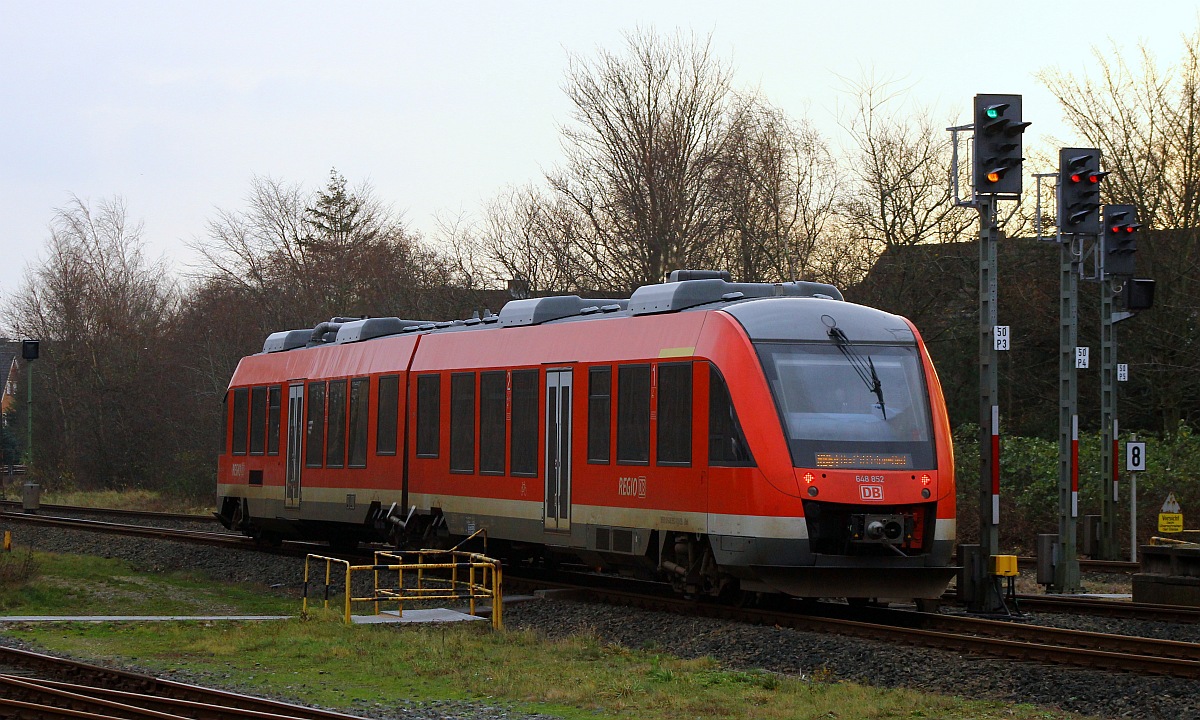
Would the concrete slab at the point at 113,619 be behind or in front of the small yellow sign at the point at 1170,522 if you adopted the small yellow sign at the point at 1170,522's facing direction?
in front

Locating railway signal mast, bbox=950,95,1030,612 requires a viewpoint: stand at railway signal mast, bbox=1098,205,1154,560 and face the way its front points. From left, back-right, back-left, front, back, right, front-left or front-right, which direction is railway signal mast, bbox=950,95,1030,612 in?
front-right

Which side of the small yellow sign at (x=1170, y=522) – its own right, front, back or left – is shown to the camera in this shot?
front

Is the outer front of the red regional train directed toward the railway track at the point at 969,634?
yes

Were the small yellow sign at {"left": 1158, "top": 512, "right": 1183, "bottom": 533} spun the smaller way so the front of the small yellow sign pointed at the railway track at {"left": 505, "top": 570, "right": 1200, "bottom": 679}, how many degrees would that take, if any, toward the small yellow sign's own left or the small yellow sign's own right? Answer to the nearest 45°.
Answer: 0° — it already faces it

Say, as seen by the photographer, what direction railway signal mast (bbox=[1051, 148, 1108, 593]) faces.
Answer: facing the viewer and to the right of the viewer

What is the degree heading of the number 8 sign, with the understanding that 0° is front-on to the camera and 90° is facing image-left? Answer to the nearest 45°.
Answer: approximately 0°

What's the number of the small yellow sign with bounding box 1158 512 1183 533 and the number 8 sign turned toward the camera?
2

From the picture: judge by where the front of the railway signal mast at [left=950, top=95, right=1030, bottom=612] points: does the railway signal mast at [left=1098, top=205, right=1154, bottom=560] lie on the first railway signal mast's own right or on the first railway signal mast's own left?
on the first railway signal mast's own left

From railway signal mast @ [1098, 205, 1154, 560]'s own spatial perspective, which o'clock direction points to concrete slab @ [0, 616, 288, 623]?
The concrete slab is roughly at 3 o'clock from the railway signal mast.
